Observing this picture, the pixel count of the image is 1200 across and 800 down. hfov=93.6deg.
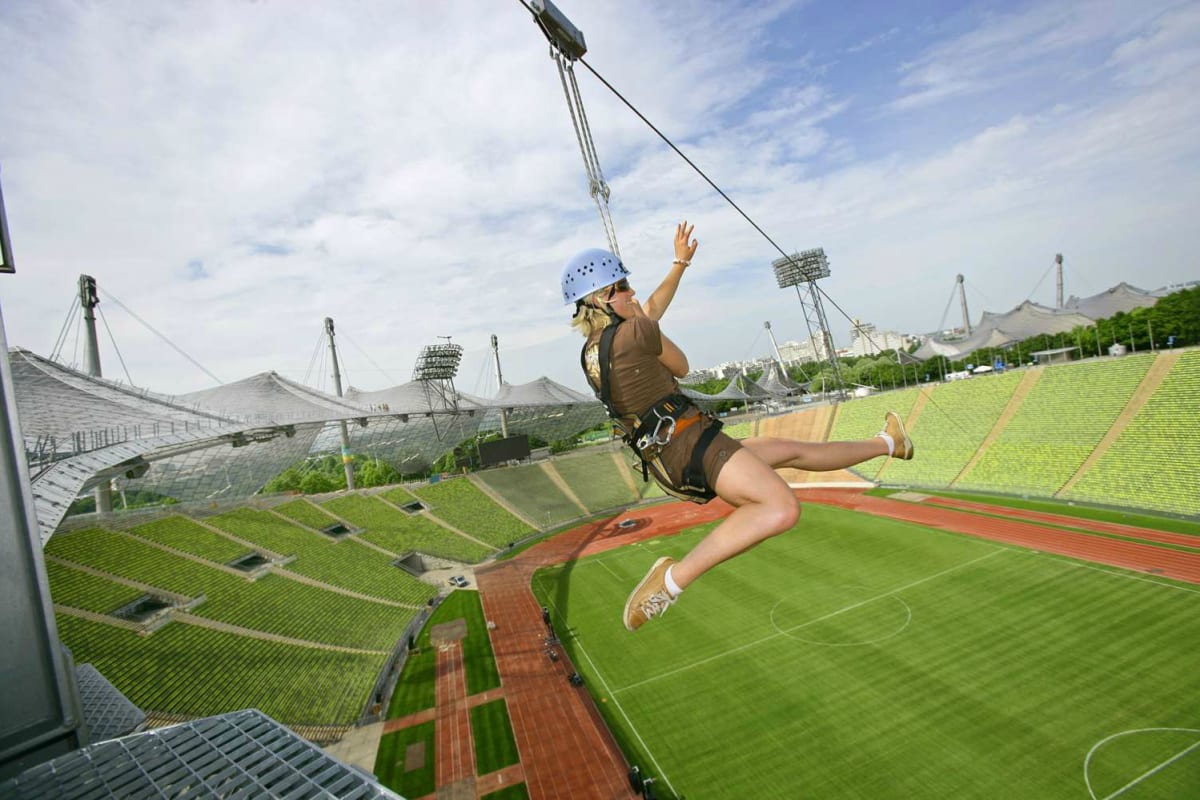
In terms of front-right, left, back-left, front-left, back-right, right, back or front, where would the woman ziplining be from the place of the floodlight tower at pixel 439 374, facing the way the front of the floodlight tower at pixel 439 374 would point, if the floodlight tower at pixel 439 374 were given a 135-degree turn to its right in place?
left

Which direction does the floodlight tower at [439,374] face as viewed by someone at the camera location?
facing the viewer and to the right of the viewer

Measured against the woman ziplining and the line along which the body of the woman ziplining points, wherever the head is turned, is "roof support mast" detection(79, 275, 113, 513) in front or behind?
behind

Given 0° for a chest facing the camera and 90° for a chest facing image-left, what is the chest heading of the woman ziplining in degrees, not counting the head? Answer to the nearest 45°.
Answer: approximately 270°

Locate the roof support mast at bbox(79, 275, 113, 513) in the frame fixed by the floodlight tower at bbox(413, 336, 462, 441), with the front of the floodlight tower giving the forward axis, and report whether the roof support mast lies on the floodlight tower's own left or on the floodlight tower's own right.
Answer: on the floodlight tower's own right
